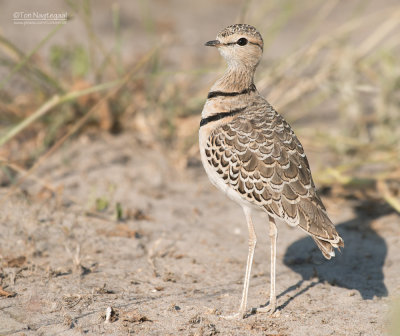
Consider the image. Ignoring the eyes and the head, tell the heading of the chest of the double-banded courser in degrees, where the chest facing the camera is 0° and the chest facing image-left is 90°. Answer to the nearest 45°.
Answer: approximately 90°
